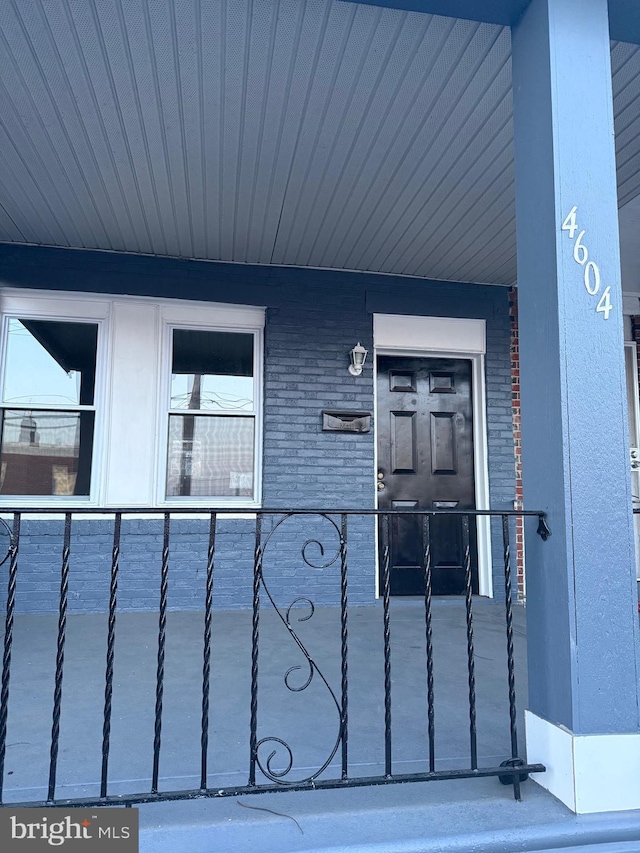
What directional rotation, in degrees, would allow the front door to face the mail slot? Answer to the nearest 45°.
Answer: approximately 45° to its right

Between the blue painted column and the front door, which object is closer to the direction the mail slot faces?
the blue painted column

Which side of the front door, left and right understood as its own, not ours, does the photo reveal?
front

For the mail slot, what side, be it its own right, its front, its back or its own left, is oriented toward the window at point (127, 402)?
right

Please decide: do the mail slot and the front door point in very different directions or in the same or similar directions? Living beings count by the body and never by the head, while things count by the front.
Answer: same or similar directions

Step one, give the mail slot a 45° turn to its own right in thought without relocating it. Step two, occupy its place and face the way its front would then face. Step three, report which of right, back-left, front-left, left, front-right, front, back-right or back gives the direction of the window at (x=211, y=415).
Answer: front-right

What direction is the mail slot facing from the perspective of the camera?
toward the camera

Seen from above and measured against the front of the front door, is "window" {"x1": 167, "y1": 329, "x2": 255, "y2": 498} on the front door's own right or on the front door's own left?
on the front door's own right

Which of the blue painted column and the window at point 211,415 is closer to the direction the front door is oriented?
the blue painted column

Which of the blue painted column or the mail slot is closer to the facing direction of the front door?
the blue painted column

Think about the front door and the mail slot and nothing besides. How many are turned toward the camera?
2

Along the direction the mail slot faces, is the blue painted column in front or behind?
in front
